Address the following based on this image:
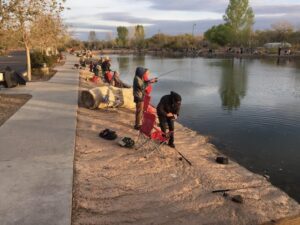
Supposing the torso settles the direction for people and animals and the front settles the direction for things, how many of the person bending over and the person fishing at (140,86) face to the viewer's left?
0

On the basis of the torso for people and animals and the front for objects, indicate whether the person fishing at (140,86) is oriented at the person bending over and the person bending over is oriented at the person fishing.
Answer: no

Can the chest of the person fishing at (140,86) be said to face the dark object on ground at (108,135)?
no

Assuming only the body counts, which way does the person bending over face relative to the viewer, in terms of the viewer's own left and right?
facing the viewer and to the right of the viewer

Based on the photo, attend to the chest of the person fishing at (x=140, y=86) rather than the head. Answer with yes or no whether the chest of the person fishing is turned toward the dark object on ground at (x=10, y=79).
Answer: no

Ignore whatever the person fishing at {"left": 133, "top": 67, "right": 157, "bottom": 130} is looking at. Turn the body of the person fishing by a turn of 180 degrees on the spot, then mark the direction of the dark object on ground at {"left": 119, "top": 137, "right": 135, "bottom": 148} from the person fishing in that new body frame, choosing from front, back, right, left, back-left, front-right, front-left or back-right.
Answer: left

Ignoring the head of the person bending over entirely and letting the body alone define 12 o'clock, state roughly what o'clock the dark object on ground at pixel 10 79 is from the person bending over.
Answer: The dark object on ground is roughly at 6 o'clock from the person bending over.

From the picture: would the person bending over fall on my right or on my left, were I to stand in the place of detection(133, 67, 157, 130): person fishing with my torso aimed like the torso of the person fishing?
on my right

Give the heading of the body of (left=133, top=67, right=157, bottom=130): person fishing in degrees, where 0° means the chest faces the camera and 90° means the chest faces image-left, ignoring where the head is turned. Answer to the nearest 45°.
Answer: approximately 270°

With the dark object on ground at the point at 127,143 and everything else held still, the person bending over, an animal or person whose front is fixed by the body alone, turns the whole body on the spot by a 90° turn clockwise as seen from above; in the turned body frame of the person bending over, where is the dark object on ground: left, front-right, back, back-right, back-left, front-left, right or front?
front-right

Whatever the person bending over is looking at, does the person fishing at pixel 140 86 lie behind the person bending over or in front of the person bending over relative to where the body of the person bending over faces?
behind

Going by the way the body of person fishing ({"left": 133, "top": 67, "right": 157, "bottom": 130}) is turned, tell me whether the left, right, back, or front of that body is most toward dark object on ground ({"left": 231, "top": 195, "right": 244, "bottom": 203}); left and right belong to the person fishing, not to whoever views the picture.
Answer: right
